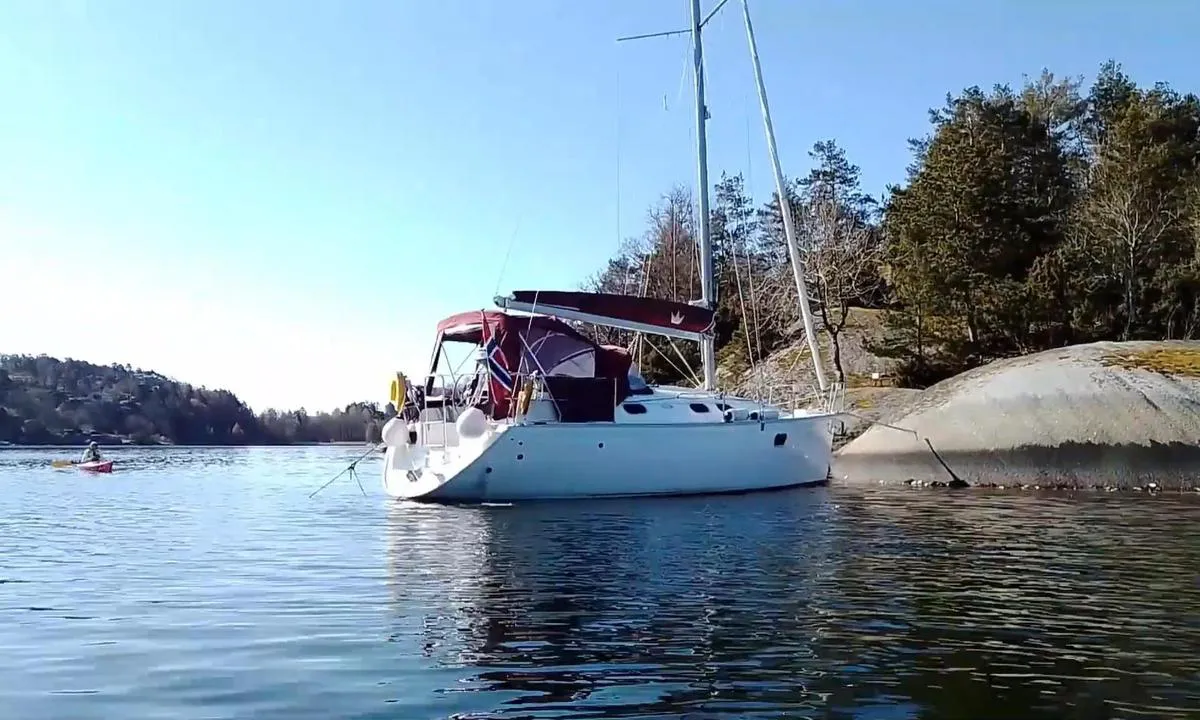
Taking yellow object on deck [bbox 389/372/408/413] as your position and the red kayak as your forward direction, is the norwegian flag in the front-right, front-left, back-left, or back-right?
back-right

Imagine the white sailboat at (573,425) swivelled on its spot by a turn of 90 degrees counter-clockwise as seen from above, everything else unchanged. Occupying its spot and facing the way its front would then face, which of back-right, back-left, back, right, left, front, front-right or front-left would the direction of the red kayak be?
front

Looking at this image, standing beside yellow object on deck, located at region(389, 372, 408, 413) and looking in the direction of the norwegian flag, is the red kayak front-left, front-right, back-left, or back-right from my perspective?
back-left

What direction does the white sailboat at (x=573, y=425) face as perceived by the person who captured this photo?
facing away from the viewer and to the right of the viewer
